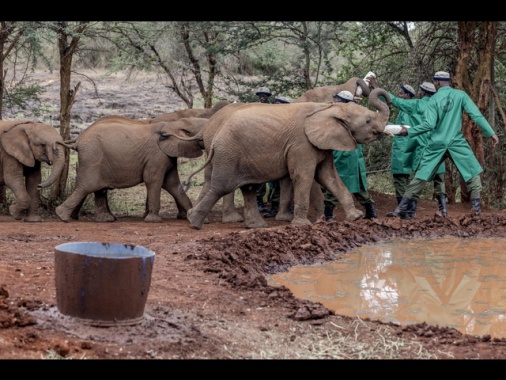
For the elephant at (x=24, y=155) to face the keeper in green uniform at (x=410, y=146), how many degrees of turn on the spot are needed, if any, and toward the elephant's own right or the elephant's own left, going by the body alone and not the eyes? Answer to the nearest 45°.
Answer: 0° — it already faces them

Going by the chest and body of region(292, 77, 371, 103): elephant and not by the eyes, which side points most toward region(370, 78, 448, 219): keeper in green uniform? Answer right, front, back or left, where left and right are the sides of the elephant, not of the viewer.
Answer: front

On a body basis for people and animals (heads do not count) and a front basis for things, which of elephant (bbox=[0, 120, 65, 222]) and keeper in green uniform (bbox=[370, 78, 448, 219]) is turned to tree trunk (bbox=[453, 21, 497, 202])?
the elephant

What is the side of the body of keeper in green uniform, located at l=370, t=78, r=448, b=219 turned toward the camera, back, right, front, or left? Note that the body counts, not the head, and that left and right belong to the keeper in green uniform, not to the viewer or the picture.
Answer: left

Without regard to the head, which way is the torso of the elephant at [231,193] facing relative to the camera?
to the viewer's right

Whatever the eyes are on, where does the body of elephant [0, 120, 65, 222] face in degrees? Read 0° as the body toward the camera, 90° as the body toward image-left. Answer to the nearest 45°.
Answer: approximately 270°

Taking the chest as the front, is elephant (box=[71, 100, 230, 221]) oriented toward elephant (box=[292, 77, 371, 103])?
yes

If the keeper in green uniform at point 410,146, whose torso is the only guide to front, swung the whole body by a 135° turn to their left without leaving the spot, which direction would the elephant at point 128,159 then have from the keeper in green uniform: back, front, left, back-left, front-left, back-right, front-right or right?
back-right

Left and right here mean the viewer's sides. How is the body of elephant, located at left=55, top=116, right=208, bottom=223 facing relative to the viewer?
facing to the right of the viewer

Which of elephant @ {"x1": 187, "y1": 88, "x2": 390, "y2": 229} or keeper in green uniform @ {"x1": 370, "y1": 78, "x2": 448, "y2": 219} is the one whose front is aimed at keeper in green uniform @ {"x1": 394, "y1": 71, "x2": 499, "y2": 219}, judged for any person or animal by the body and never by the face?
the elephant

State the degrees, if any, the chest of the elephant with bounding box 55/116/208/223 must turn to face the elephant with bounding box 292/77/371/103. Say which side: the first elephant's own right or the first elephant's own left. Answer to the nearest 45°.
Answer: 0° — it already faces it

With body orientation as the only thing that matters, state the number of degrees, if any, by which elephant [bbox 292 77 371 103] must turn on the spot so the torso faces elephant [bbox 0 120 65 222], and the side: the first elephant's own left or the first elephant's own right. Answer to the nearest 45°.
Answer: approximately 180°

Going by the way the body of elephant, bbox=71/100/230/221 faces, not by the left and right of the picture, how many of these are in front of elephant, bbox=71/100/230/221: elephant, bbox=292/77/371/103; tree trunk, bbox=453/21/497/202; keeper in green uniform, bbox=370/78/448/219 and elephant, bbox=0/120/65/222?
3
